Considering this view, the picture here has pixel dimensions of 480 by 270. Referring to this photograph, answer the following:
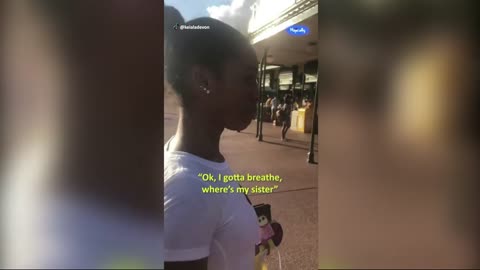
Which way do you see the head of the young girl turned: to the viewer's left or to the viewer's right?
to the viewer's right

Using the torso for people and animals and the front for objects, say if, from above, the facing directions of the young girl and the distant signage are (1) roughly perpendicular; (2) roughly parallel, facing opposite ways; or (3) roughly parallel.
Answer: roughly perpendicular

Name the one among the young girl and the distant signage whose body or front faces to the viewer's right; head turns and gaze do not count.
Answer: the young girl

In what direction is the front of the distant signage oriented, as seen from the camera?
facing the viewer

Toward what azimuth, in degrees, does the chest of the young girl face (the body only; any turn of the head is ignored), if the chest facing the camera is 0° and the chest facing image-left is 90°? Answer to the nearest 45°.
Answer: approximately 270°

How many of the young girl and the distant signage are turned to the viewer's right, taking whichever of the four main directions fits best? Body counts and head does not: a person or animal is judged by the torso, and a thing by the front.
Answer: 1
